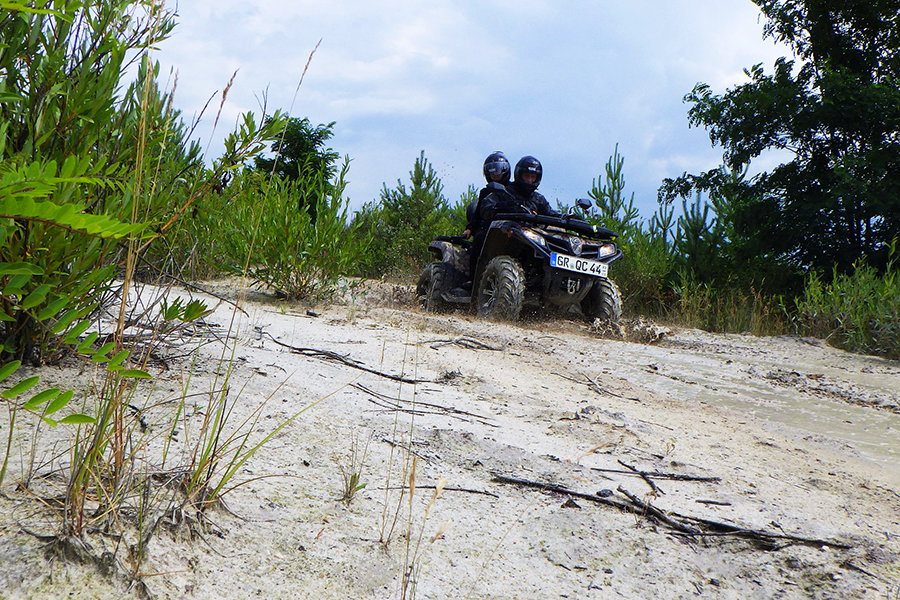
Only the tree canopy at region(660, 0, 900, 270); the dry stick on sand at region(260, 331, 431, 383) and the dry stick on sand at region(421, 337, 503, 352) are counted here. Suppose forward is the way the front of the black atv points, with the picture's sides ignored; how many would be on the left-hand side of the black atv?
1

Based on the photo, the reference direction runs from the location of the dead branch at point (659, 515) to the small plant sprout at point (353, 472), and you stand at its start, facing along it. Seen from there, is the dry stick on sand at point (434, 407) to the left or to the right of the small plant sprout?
right

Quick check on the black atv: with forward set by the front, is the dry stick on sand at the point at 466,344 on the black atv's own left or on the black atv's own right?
on the black atv's own right

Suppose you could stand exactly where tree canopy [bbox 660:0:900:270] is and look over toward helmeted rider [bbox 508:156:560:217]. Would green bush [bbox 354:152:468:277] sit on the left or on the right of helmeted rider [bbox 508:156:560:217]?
right

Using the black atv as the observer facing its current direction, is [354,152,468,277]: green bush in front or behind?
behind

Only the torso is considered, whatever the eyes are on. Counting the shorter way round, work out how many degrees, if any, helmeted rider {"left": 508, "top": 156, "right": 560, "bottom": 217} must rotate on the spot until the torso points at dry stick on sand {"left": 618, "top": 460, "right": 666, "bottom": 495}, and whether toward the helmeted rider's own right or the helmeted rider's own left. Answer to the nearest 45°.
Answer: approximately 45° to the helmeted rider's own right

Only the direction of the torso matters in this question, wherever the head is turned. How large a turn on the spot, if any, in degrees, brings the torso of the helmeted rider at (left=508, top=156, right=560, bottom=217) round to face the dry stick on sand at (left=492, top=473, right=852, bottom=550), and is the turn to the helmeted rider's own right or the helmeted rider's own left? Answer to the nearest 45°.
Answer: approximately 45° to the helmeted rider's own right

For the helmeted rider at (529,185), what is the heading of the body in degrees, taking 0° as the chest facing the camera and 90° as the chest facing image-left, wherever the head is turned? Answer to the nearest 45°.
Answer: approximately 315°

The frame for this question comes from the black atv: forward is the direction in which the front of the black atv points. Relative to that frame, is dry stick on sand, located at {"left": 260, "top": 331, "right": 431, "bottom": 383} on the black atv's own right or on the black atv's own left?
on the black atv's own right

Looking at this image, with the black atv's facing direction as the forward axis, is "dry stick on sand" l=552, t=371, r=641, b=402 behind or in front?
in front

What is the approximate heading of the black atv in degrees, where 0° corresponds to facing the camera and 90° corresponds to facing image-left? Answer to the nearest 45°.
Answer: approximately 315°

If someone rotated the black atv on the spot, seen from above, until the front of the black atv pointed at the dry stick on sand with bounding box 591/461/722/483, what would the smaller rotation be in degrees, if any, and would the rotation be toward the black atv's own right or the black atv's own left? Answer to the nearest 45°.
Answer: approximately 45° to the black atv's own right

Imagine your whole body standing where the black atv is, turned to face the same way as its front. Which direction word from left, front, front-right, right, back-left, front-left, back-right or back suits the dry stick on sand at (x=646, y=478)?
front-right

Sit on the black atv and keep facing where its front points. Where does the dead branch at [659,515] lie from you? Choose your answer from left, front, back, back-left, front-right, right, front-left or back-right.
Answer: front-right

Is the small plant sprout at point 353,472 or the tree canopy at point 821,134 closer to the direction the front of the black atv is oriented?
the small plant sprout

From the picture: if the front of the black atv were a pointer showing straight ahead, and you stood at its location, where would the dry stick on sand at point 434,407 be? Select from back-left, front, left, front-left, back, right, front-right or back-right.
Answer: front-right

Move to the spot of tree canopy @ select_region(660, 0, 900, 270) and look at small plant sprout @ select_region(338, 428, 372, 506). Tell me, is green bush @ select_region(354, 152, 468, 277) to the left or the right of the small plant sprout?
right
